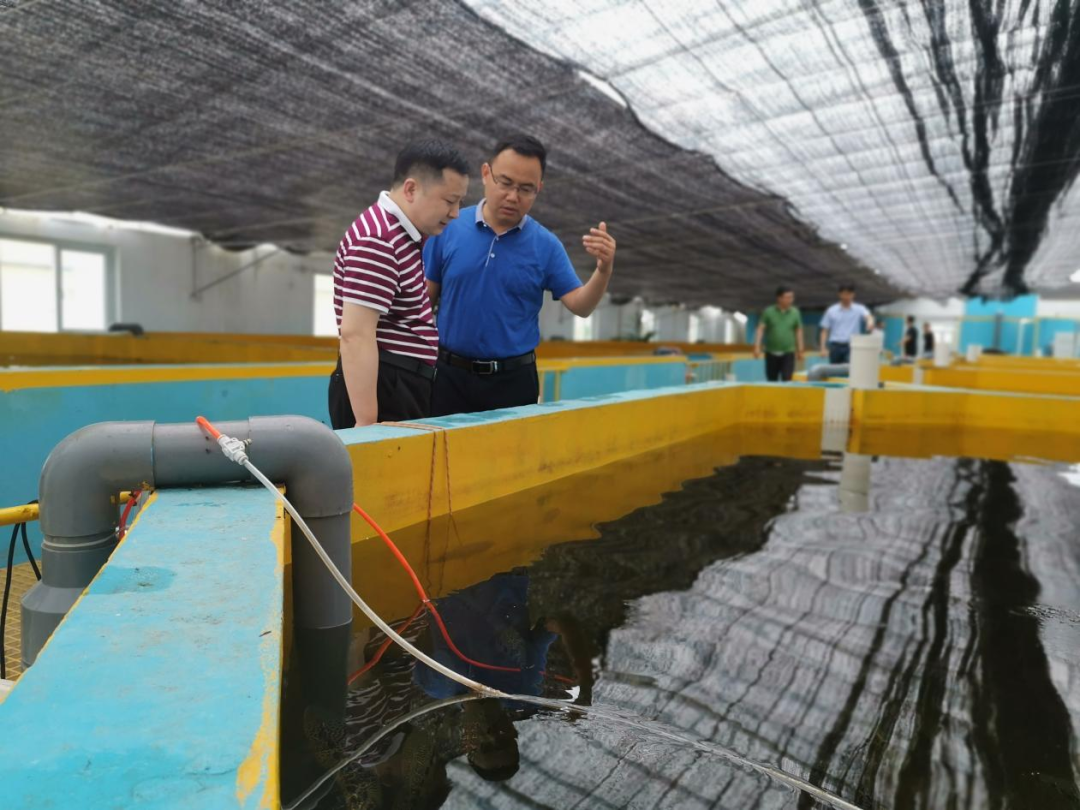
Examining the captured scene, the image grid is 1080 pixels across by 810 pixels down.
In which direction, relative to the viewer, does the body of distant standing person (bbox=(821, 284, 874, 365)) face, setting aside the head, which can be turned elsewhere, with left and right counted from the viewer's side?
facing the viewer

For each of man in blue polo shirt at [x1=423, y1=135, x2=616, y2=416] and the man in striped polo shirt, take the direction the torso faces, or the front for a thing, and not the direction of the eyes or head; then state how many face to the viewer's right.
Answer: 1

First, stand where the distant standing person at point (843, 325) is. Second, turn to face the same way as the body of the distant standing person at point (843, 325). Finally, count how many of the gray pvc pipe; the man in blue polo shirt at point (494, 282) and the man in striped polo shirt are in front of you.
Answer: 3

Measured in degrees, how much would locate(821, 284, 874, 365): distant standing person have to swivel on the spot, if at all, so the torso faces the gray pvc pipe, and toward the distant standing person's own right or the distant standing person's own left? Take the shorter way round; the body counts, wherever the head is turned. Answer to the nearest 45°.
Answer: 0° — they already face it

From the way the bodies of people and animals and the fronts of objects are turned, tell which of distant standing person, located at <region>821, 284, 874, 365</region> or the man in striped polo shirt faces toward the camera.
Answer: the distant standing person

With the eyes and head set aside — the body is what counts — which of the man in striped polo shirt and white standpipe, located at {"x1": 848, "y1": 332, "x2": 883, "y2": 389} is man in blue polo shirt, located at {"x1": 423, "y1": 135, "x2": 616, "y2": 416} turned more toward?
the man in striped polo shirt

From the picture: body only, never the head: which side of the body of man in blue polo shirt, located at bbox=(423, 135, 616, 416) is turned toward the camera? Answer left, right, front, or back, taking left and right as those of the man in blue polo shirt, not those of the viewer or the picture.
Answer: front

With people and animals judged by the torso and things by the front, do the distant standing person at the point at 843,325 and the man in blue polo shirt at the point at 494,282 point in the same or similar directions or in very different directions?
same or similar directions

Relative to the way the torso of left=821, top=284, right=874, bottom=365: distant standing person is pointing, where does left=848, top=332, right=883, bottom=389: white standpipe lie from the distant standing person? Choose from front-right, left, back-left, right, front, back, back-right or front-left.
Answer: front

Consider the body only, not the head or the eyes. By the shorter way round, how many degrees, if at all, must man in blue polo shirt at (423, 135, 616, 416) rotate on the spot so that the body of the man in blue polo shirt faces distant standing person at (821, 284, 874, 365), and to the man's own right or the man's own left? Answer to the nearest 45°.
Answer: approximately 135° to the man's own left

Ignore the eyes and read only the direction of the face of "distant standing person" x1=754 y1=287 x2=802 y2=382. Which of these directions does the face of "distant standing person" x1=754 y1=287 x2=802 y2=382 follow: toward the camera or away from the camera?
toward the camera

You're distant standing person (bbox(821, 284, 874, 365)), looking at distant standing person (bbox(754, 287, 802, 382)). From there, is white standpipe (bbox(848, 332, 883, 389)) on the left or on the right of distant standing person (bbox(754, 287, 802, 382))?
left
